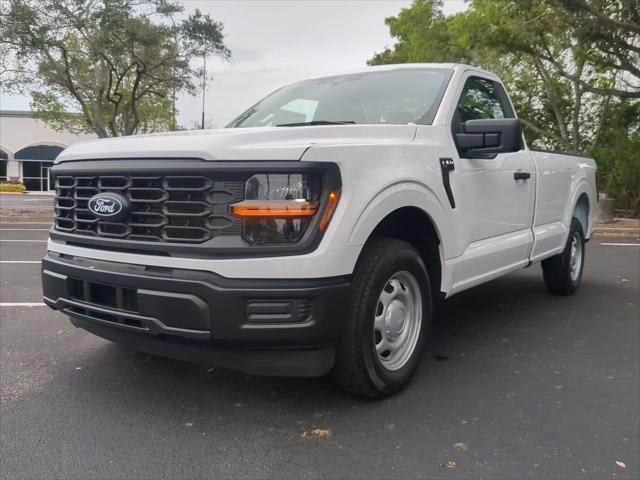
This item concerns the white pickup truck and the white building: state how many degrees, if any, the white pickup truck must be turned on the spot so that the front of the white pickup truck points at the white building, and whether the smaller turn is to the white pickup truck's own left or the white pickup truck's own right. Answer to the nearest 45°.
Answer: approximately 90° to the white pickup truck's own right

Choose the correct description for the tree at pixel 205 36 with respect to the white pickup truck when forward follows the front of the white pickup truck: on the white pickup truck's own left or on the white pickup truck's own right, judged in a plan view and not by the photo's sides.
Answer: on the white pickup truck's own right

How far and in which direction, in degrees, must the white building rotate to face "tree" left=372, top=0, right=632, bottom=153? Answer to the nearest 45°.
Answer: approximately 45° to its left

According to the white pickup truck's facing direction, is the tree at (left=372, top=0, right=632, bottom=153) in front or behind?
behind

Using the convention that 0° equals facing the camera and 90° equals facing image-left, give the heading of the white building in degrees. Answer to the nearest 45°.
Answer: approximately 0°
